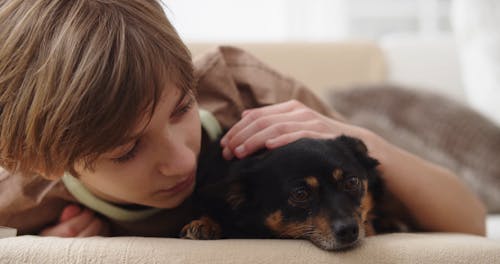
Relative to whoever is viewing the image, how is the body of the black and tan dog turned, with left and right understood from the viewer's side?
facing the viewer and to the right of the viewer

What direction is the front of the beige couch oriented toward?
toward the camera

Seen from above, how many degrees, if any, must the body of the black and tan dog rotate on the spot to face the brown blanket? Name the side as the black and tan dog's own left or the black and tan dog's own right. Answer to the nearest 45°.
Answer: approximately 90° to the black and tan dog's own left

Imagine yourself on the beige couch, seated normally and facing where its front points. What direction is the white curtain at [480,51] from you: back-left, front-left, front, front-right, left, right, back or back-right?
back-left
